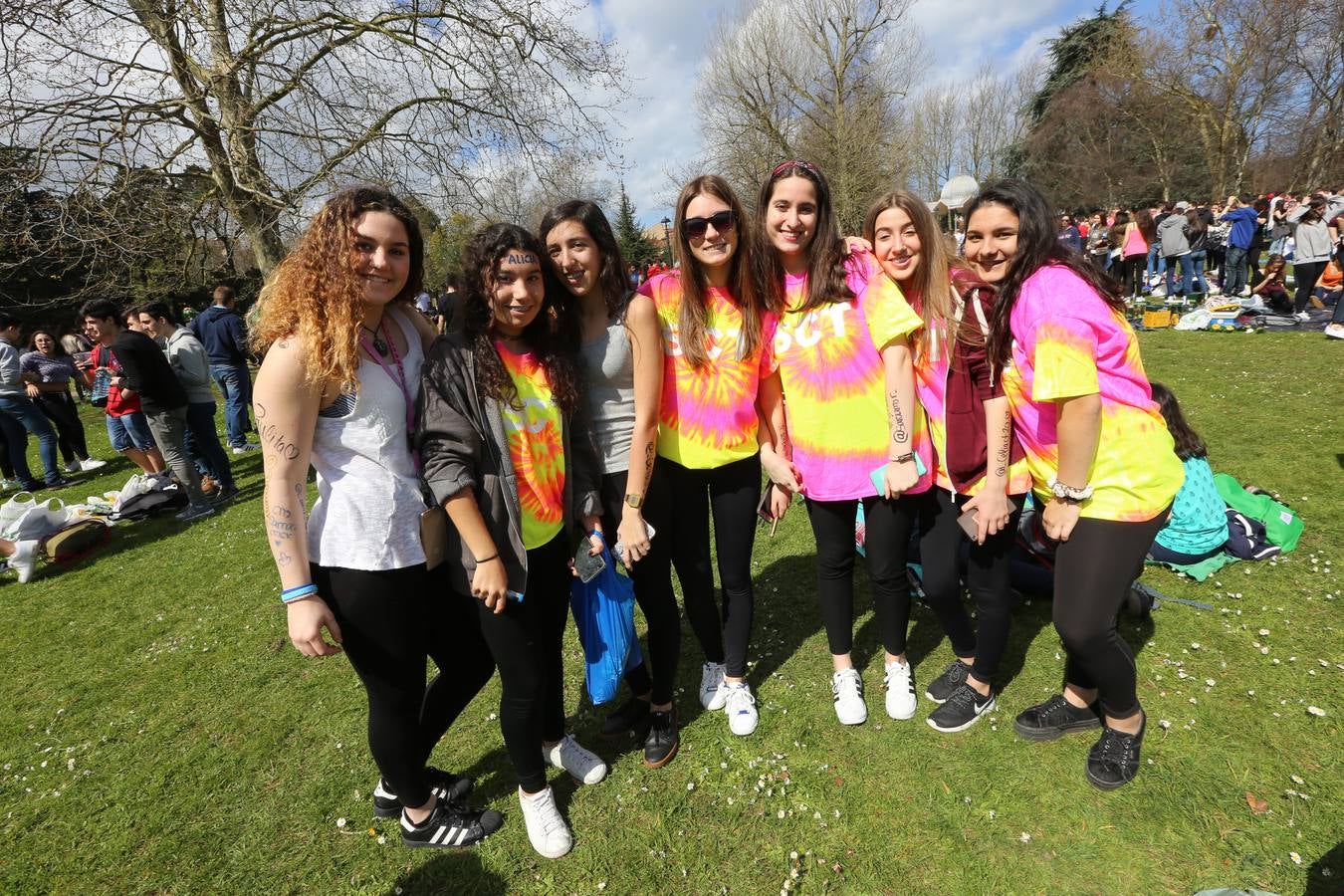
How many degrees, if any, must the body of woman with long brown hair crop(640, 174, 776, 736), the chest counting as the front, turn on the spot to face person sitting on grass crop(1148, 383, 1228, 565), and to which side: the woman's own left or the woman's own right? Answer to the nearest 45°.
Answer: approximately 90° to the woman's own left

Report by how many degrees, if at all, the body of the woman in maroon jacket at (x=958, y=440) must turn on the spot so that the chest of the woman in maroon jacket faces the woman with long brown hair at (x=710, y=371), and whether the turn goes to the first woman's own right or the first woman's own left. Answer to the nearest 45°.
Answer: approximately 45° to the first woman's own right

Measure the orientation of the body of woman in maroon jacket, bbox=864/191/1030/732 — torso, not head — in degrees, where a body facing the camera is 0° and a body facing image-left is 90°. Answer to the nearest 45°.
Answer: approximately 45°

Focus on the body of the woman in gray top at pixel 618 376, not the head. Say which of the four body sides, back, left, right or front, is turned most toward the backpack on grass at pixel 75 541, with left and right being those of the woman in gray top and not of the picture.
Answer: right

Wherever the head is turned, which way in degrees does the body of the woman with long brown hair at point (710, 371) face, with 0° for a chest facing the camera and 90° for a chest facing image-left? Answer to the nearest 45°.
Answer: approximately 0°

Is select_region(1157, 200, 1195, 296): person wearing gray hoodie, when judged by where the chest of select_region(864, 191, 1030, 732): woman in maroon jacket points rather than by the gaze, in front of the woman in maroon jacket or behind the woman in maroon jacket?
behind

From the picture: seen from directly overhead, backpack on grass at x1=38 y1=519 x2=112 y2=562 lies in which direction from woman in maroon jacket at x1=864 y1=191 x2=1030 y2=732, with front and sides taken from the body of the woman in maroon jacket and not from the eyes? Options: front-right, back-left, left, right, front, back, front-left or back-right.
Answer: front-right

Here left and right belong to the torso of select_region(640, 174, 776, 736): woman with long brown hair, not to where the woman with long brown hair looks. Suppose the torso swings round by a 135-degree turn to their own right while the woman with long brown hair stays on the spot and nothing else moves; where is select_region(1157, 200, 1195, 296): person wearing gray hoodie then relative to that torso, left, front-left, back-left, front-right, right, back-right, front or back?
right

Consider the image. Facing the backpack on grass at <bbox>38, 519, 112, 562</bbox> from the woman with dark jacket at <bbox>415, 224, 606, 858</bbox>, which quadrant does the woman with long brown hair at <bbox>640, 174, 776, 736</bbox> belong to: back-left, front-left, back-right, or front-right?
back-right

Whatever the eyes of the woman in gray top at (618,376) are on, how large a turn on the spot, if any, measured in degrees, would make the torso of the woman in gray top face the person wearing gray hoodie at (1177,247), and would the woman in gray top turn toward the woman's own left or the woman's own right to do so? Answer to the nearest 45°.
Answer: approximately 180°

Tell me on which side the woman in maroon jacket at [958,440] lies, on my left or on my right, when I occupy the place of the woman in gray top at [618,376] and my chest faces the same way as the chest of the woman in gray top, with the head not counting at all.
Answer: on my left
